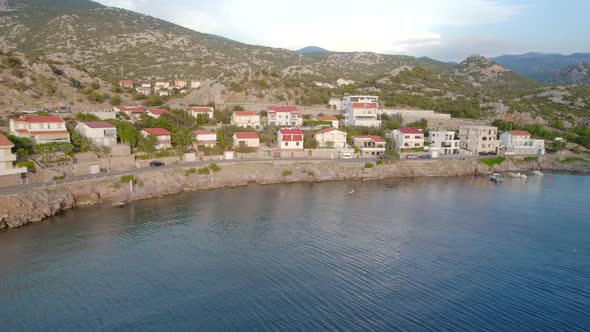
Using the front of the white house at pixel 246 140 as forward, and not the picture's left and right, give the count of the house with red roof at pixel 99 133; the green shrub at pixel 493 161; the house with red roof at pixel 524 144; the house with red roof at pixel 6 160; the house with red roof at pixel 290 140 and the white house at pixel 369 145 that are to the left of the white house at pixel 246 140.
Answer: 4

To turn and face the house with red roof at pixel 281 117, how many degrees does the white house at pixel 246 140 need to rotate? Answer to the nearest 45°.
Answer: approximately 135° to its left

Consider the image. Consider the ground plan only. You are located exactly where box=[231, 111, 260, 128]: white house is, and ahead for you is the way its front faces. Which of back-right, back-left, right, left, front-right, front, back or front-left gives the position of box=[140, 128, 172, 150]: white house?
front-right

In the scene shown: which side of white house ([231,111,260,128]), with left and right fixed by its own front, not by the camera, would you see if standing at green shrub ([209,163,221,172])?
front

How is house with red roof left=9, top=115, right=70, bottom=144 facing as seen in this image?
toward the camera

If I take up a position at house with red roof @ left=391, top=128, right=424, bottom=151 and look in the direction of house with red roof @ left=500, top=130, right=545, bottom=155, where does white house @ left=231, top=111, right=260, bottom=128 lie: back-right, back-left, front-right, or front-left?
back-left

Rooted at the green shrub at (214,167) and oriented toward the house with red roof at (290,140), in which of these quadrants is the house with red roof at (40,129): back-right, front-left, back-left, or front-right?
back-left

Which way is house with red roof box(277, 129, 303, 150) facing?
toward the camera

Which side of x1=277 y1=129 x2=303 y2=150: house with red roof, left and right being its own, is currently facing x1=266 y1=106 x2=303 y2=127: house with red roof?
back

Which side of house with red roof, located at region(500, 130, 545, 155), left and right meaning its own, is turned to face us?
front

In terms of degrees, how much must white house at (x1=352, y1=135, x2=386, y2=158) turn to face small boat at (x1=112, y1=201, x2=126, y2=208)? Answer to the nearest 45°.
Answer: approximately 45° to its right

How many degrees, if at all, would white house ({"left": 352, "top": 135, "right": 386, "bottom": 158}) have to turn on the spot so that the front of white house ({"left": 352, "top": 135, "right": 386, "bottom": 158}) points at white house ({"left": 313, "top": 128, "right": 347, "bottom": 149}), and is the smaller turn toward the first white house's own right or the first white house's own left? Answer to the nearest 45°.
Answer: approximately 90° to the first white house's own right

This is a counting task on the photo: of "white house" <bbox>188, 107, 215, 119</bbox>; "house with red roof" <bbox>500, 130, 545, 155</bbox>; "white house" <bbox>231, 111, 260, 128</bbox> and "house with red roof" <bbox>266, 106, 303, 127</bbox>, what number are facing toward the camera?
4

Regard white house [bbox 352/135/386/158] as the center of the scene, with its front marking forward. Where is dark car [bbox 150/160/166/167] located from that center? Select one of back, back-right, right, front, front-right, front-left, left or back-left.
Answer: front-right

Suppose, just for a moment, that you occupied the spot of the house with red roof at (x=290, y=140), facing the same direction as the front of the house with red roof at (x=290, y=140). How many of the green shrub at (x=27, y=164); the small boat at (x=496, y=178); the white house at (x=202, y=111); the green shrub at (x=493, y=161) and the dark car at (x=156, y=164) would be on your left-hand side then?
2

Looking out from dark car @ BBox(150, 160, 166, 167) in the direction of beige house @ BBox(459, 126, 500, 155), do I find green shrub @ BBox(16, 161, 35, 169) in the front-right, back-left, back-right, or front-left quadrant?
back-right

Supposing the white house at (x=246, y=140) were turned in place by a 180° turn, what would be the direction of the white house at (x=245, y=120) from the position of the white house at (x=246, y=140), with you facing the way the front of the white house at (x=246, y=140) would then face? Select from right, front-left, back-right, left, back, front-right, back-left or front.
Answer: front
